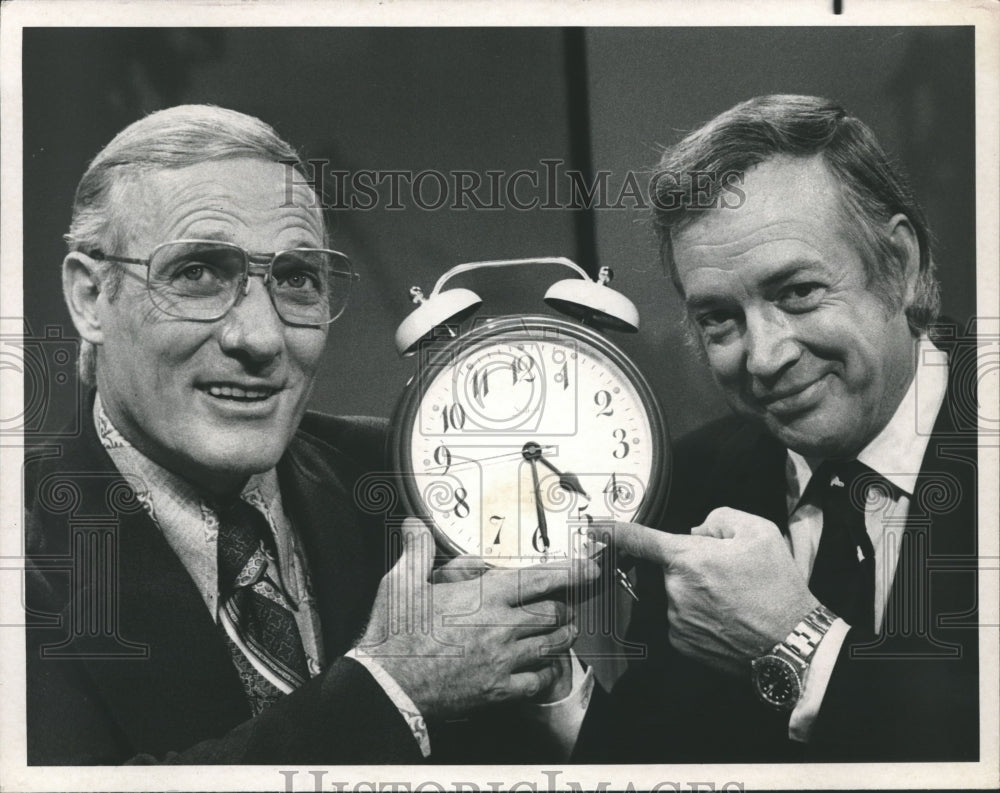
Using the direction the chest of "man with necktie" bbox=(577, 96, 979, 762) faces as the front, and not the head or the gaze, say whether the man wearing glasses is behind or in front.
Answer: in front

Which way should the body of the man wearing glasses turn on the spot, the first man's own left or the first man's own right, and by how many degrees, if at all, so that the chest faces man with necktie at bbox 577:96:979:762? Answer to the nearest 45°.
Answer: approximately 45° to the first man's own left

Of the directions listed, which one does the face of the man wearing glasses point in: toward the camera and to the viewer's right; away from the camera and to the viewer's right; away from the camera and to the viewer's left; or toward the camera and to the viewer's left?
toward the camera and to the viewer's right

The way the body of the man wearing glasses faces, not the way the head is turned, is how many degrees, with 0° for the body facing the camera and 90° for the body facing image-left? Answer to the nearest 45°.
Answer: approximately 315°

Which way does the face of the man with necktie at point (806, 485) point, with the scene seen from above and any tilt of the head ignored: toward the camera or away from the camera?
toward the camera

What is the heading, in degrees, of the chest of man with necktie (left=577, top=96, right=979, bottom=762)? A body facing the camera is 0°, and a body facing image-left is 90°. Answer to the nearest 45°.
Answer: approximately 45°

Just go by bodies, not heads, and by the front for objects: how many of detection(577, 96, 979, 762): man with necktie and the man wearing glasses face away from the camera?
0
